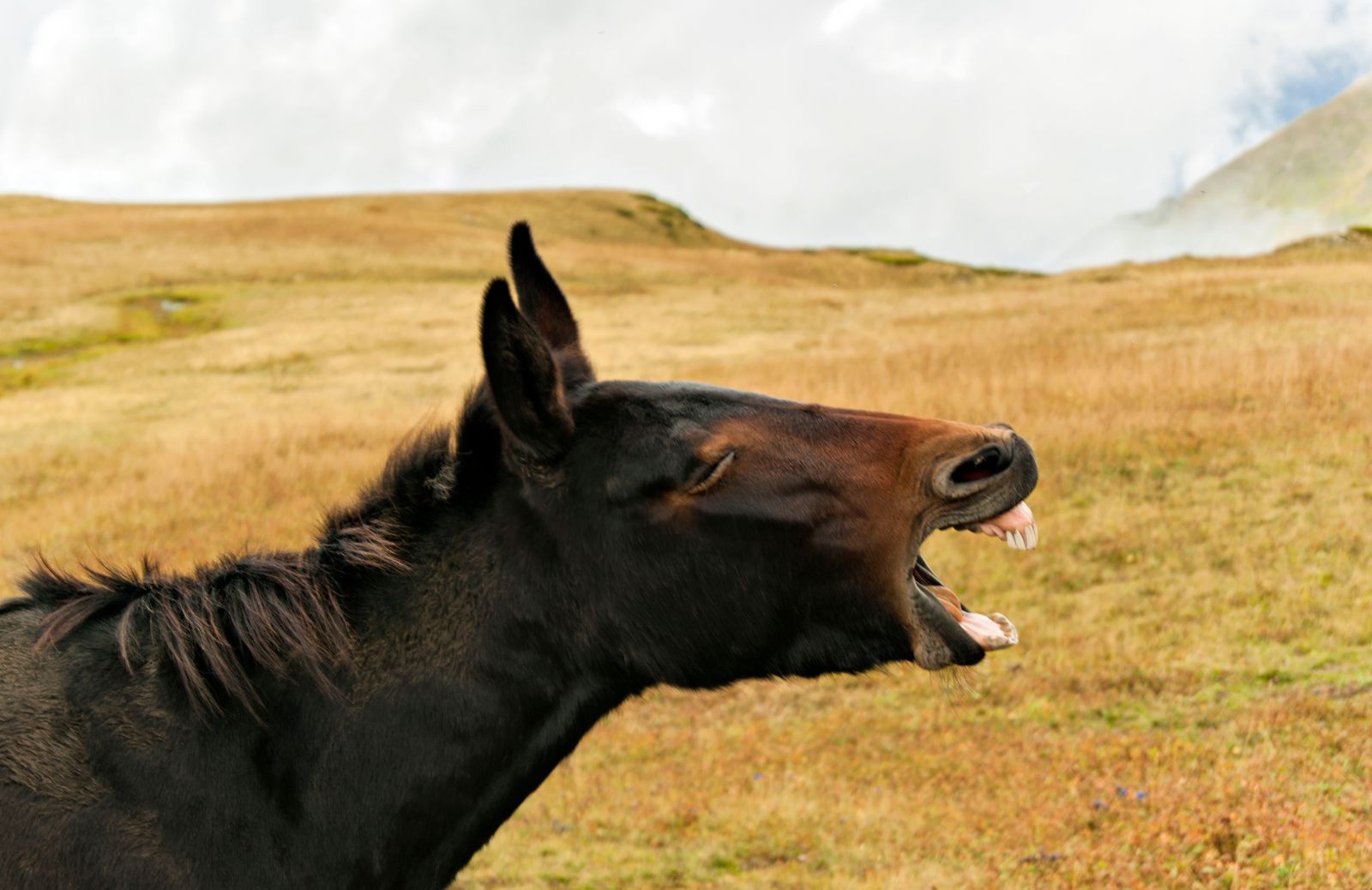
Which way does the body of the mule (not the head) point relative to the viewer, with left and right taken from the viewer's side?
facing to the right of the viewer
